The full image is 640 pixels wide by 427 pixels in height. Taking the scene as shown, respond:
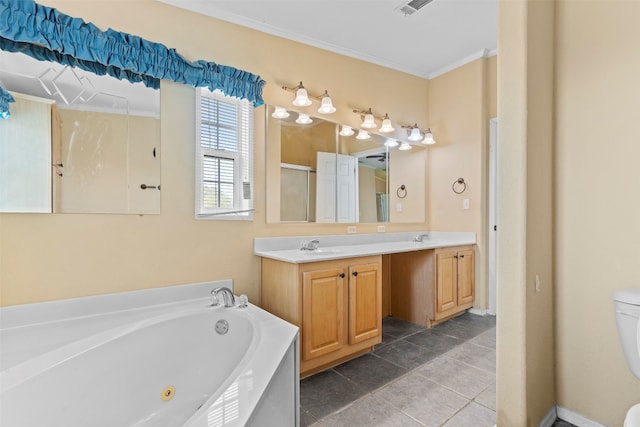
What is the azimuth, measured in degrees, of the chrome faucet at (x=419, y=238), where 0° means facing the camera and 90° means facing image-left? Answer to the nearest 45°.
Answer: approximately 315°

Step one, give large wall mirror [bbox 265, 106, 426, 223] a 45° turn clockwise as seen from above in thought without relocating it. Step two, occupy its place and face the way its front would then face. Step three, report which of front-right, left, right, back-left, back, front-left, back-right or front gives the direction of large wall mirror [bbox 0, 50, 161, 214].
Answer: front-right

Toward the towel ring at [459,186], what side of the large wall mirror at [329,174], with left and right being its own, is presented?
left

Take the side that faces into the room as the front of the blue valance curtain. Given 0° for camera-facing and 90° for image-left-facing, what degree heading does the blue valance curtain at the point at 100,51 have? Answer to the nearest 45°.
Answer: approximately 315°

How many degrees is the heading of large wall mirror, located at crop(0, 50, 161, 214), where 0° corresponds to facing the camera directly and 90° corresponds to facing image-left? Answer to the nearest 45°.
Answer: approximately 315°

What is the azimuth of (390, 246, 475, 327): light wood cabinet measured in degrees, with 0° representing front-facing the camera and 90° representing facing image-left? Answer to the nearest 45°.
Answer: approximately 315°

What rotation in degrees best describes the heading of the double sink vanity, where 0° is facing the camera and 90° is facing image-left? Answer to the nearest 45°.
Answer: approximately 315°

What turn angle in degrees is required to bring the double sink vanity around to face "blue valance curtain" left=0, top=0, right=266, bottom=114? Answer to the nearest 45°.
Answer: approximately 90° to its right
